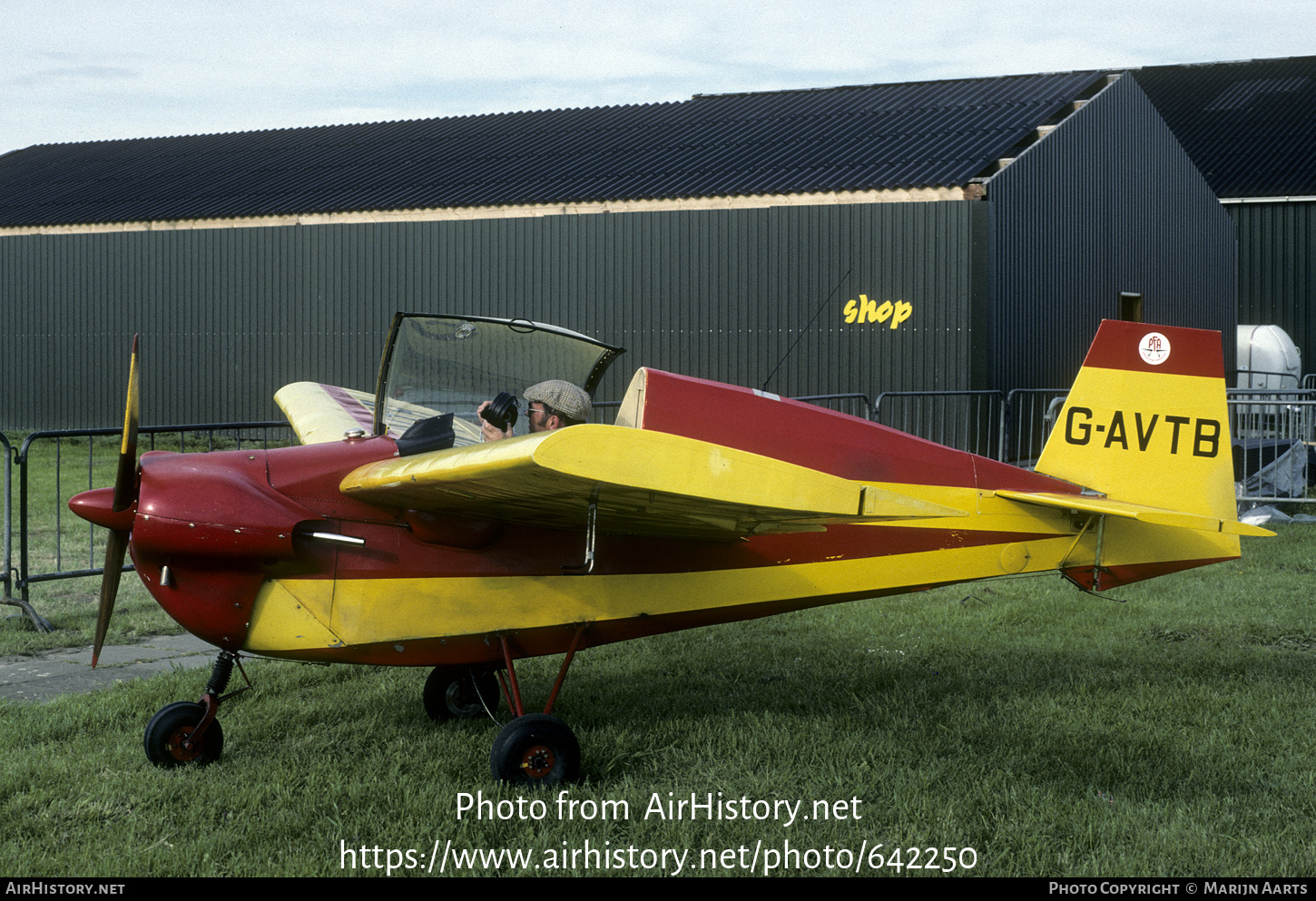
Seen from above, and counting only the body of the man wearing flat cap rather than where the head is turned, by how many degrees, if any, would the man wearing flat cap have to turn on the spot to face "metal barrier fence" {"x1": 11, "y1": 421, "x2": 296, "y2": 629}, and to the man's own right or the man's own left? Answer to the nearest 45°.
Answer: approximately 45° to the man's own right

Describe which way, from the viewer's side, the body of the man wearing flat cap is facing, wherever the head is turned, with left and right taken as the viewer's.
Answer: facing to the left of the viewer

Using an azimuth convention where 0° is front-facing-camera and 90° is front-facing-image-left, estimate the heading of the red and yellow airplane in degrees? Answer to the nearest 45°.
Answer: approximately 90°

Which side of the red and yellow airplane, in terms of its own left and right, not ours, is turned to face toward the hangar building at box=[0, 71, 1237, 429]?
right

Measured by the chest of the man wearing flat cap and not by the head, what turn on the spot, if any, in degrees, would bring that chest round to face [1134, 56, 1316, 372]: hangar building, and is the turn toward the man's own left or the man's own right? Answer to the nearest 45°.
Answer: approximately 135° to the man's own right

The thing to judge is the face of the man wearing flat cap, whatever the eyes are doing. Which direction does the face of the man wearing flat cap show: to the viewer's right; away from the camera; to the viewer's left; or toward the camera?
to the viewer's left

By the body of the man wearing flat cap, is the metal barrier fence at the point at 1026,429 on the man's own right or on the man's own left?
on the man's own right

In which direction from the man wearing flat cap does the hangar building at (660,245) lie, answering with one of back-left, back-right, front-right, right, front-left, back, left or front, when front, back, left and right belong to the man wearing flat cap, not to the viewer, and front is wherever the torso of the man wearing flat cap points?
right
